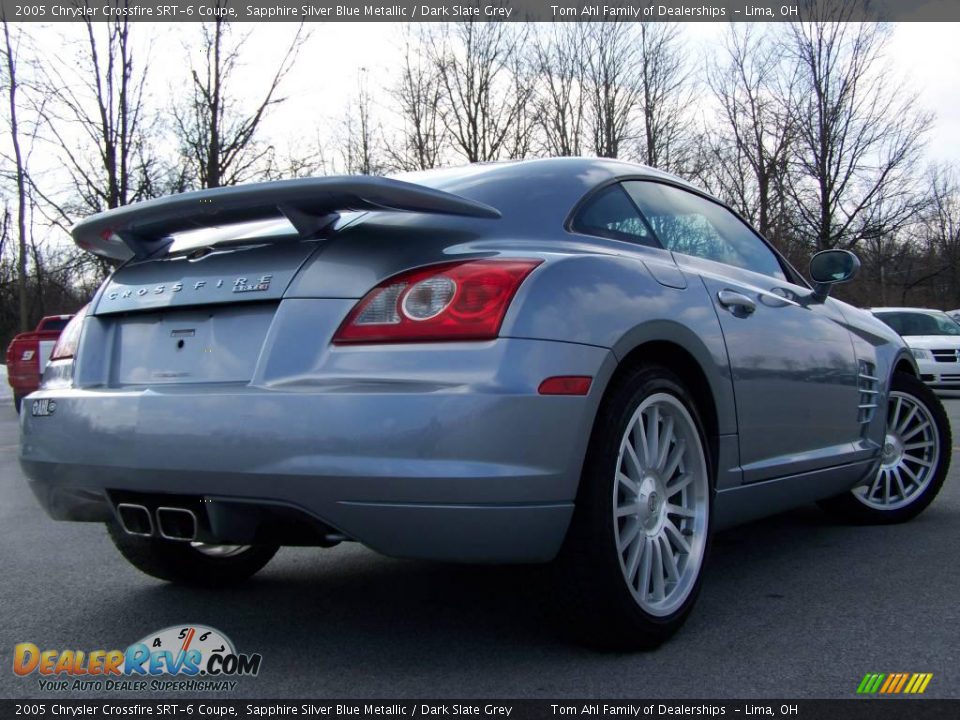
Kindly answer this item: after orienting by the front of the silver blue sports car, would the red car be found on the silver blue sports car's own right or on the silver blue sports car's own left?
on the silver blue sports car's own left

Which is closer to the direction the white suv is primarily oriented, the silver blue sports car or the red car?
the silver blue sports car

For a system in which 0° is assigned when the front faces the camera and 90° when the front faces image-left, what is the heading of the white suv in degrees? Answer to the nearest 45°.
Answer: approximately 315°

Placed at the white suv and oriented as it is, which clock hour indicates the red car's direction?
The red car is roughly at 3 o'clock from the white suv.

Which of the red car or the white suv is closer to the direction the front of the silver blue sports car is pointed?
the white suv

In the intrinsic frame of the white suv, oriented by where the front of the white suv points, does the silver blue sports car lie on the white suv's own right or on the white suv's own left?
on the white suv's own right
